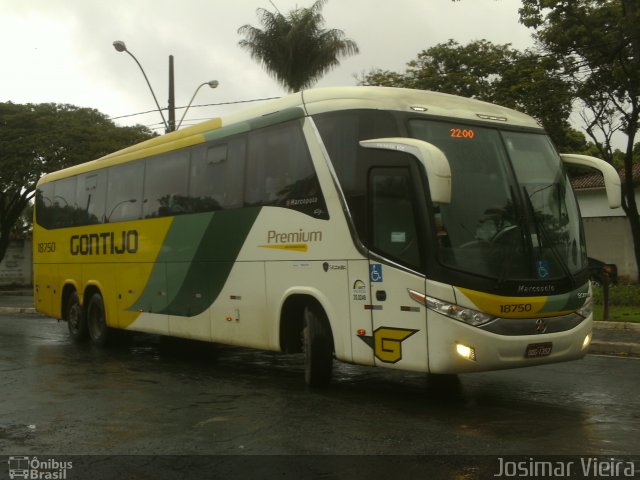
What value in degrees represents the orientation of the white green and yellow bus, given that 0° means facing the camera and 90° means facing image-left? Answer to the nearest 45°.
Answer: approximately 315°

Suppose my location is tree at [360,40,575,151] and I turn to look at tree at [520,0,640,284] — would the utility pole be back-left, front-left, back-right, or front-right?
back-right

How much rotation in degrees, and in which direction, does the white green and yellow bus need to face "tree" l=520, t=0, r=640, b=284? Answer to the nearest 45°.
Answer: approximately 90° to its left

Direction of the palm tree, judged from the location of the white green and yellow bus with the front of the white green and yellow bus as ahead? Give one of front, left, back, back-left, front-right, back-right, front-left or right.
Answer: back-left

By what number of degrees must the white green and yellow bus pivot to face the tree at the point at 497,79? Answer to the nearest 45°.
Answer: approximately 135° to its left

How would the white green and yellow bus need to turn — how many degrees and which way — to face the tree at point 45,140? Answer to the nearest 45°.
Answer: approximately 180°

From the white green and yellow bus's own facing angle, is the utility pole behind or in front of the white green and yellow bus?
behind
